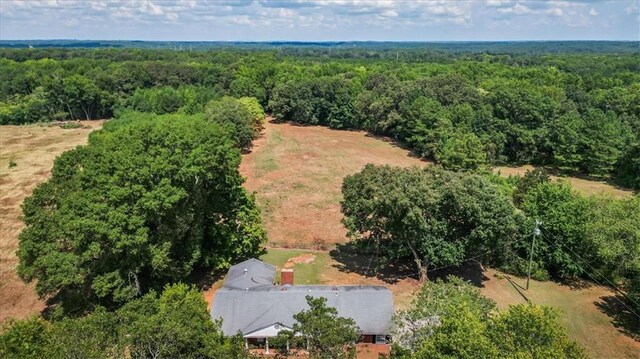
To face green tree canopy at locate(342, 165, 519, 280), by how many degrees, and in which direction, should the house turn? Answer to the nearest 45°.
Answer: approximately 135° to its left

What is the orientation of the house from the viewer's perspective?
toward the camera

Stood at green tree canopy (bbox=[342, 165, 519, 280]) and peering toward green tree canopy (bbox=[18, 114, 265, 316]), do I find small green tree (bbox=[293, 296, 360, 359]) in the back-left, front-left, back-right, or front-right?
front-left

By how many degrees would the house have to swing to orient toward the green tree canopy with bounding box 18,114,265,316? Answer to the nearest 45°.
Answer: approximately 90° to its right

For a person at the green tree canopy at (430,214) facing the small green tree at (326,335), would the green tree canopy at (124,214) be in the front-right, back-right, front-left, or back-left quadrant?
front-right
